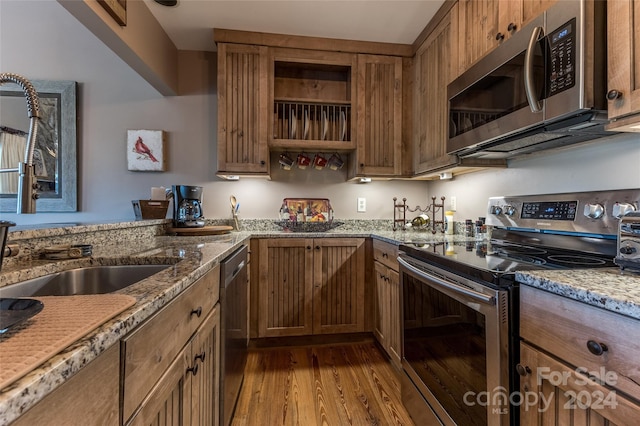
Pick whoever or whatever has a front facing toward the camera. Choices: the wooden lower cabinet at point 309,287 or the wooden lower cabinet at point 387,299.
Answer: the wooden lower cabinet at point 309,287

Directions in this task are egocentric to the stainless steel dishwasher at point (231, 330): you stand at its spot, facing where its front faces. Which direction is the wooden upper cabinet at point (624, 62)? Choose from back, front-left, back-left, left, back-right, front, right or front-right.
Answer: front-right

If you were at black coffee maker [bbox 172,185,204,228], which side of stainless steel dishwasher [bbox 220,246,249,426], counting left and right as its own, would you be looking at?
left

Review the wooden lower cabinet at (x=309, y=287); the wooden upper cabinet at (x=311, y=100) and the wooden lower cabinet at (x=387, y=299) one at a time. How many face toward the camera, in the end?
2

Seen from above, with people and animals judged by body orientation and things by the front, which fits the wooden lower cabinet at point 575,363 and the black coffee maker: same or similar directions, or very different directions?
very different directions

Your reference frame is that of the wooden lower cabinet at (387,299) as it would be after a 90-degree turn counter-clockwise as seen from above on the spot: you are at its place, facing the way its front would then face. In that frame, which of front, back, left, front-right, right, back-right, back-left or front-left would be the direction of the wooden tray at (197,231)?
right

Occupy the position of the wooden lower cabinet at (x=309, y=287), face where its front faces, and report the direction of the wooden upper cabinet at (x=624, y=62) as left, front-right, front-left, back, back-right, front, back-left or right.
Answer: front-left

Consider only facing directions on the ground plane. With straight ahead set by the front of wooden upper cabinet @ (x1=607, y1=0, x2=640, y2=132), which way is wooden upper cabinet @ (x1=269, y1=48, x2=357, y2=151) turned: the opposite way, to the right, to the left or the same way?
to the left

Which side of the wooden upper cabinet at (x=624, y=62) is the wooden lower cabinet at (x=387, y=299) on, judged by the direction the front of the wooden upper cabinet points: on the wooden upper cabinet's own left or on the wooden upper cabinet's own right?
on the wooden upper cabinet's own right

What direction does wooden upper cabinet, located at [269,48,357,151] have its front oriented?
toward the camera

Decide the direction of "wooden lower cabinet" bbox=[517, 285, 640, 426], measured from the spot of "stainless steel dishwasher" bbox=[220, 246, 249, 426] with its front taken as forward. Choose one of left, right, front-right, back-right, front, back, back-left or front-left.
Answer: front-right

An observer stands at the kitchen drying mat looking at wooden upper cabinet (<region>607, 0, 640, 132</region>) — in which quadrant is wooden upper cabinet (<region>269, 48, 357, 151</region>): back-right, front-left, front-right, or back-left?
front-left

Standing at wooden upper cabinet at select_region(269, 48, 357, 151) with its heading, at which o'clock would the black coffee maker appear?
The black coffee maker is roughly at 2 o'clock from the wooden upper cabinet.

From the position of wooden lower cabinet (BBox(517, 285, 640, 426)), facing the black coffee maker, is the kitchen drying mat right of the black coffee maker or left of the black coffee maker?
left

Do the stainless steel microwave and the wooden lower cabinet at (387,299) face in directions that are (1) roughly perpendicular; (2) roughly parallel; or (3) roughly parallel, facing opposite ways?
roughly parallel

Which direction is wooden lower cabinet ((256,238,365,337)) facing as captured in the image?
toward the camera

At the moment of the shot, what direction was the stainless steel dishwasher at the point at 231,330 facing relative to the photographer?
facing to the right of the viewer

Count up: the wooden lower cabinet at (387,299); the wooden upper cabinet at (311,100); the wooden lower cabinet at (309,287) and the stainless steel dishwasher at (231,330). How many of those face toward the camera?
2

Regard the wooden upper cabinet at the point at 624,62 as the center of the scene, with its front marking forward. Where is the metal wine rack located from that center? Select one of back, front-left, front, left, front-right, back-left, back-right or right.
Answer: right
